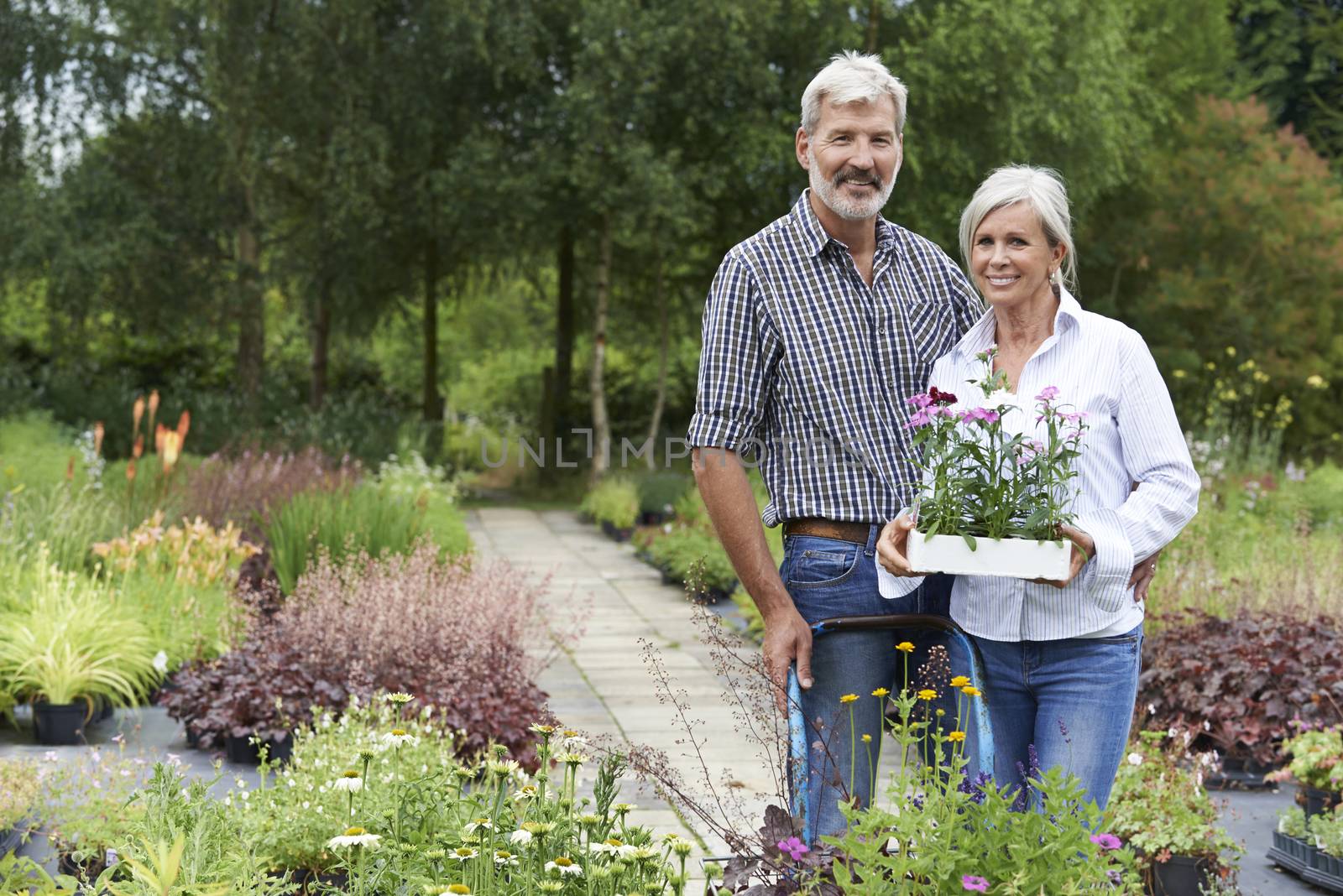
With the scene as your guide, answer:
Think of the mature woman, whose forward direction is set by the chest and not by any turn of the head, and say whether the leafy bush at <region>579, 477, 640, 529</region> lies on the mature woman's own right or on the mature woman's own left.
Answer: on the mature woman's own right

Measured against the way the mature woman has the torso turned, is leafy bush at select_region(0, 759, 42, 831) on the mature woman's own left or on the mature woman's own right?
on the mature woman's own right

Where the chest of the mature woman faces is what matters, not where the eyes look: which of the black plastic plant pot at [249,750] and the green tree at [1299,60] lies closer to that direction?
the black plastic plant pot

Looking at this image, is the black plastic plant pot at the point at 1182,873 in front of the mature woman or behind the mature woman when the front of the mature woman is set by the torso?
behind

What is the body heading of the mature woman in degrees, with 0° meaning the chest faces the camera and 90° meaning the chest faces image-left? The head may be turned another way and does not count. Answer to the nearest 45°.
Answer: approximately 45°

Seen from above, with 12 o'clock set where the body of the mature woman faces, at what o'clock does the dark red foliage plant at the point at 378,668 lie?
The dark red foliage plant is roughly at 3 o'clock from the mature woman.

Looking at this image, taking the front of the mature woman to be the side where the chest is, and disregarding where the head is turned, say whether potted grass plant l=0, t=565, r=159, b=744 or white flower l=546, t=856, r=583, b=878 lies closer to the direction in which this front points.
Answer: the white flower

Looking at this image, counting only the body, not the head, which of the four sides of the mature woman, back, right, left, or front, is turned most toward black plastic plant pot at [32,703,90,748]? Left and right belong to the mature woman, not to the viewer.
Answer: right

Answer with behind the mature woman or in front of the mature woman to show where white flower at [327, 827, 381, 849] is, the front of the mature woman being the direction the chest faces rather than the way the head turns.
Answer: in front

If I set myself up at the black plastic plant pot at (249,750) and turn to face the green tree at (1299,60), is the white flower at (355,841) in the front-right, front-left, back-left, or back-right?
back-right

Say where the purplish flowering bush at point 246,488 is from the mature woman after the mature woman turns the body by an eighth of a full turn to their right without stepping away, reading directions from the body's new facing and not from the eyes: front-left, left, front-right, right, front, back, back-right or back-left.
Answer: front-right

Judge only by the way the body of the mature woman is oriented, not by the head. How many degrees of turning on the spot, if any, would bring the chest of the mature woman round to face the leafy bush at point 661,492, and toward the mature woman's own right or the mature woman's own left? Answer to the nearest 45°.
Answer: approximately 135° to the mature woman's own right
